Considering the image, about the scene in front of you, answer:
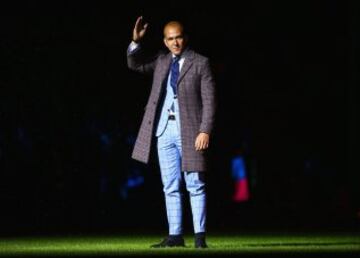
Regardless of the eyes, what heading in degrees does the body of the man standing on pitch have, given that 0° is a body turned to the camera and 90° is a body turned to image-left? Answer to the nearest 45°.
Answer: approximately 45°
